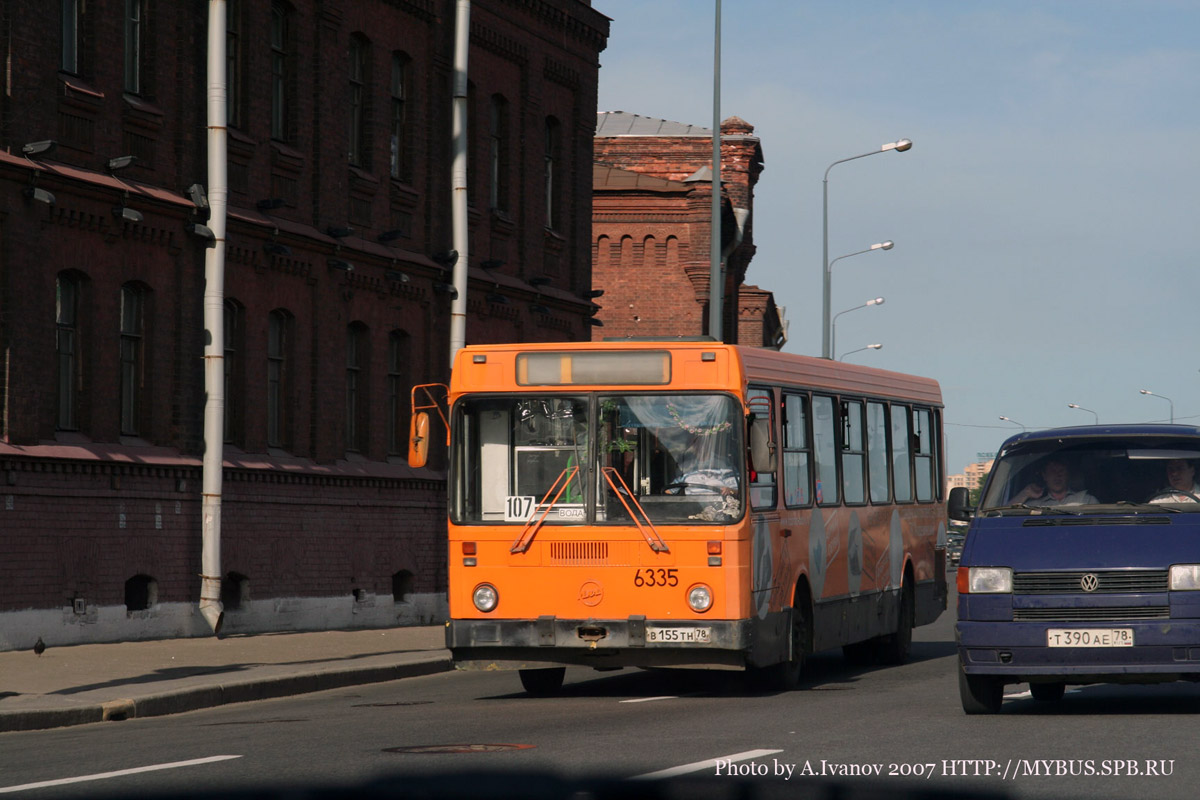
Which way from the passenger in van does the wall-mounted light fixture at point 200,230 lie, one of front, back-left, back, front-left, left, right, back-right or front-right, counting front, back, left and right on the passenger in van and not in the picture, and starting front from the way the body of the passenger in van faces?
back-right

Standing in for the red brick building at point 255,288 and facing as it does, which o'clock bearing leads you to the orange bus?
The orange bus is roughly at 1 o'clock from the red brick building.

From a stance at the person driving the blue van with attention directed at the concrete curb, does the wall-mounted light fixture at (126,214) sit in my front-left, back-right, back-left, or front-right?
front-right

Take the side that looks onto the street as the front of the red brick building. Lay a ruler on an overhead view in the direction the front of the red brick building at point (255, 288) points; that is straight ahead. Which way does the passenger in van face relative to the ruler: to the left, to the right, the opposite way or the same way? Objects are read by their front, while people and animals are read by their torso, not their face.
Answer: to the right

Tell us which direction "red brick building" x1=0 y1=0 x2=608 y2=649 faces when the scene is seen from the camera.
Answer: facing the viewer and to the right of the viewer

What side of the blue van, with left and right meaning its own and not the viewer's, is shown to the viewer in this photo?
front

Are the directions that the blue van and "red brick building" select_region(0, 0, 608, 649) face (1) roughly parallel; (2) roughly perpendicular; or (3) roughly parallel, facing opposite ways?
roughly perpendicular

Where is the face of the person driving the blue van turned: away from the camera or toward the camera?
toward the camera

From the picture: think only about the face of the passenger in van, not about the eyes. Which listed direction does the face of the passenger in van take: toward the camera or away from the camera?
toward the camera

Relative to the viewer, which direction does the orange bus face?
toward the camera

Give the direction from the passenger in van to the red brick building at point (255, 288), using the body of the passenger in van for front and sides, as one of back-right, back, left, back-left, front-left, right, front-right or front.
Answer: back-right

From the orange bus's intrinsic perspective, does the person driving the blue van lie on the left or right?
on its left
